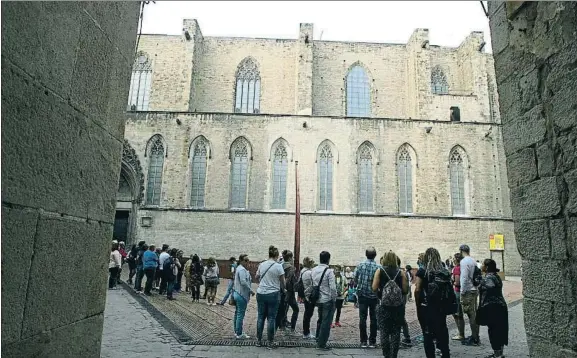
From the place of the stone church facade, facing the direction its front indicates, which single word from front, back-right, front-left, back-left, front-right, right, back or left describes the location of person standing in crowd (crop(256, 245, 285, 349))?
front

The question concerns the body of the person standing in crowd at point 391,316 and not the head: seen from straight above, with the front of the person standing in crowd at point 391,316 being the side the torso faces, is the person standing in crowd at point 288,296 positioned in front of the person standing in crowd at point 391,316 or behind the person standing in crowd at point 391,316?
in front

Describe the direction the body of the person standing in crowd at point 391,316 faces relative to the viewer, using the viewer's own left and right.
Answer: facing away from the viewer

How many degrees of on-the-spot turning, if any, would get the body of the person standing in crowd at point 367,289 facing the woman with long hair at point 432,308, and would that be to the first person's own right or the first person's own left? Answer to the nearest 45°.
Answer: approximately 135° to the first person's own right

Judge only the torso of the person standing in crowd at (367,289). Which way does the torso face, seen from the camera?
away from the camera

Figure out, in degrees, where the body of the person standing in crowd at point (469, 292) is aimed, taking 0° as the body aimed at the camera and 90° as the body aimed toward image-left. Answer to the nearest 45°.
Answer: approximately 135°

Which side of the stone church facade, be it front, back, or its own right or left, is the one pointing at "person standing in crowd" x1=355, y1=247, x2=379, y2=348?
front

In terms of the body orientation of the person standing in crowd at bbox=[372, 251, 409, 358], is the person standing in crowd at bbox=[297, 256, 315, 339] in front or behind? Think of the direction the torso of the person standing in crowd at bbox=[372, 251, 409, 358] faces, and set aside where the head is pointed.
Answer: in front

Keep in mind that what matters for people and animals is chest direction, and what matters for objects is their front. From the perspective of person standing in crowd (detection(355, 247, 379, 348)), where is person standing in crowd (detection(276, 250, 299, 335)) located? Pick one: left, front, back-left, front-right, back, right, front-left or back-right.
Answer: front-left

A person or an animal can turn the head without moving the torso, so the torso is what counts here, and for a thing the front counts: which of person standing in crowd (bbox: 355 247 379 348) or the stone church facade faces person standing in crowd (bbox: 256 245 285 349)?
the stone church facade

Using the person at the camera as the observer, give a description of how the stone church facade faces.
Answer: facing the viewer

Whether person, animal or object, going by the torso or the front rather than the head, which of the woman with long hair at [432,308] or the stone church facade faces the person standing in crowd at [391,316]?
the stone church facade

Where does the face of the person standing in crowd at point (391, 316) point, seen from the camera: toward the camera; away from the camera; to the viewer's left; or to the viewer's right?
away from the camera

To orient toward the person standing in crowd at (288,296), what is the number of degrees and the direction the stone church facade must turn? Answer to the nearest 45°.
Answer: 0° — it already faces them

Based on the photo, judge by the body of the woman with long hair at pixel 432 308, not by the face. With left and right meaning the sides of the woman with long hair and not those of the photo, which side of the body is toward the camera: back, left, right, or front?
back

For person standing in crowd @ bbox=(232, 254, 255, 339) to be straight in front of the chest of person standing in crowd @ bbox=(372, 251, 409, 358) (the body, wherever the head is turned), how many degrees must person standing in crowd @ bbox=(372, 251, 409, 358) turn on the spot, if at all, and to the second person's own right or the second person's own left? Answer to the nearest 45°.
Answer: approximately 45° to the second person's own left

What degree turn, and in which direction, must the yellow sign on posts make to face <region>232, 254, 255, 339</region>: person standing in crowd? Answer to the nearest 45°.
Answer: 0° — it already faces them
